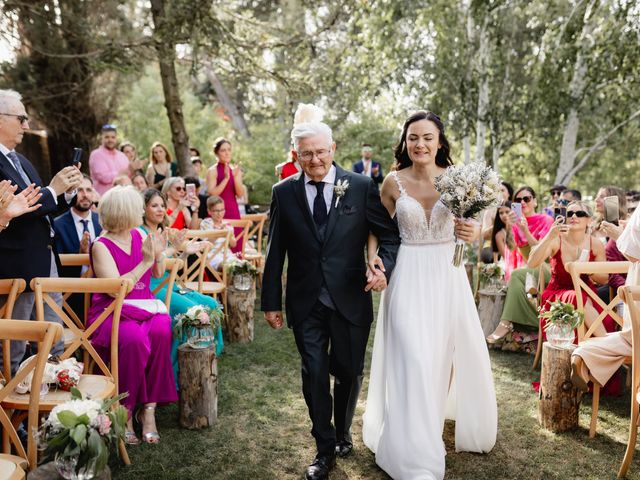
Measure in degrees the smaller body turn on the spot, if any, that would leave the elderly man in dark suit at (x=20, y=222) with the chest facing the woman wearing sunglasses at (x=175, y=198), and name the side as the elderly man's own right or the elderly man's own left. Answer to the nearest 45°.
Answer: approximately 45° to the elderly man's own left

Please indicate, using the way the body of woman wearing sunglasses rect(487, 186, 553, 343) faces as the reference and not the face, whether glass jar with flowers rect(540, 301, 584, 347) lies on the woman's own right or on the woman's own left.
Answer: on the woman's own left

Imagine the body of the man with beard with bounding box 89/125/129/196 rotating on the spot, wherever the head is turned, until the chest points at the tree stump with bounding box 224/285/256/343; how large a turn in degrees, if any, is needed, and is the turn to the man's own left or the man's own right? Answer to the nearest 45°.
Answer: approximately 45° to the man's own left

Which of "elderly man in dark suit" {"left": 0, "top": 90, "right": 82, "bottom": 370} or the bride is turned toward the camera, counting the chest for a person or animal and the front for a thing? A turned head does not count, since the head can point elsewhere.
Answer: the bride

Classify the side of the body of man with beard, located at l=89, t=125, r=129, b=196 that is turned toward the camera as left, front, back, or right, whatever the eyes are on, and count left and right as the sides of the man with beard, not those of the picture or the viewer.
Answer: front

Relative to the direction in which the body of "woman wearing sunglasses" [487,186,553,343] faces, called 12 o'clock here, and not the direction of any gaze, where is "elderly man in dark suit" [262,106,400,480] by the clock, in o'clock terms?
The elderly man in dark suit is roughly at 11 o'clock from the woman wearing sunglasses.

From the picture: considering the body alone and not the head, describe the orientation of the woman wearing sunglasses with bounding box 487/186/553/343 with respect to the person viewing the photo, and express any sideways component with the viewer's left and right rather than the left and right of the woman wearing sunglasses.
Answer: facing the viewer and to the left of the viewer

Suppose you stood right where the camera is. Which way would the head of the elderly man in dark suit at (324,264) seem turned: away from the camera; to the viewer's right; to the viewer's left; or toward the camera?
toward the camera

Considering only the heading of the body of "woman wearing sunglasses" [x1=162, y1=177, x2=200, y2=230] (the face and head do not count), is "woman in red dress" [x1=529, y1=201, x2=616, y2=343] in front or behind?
in front

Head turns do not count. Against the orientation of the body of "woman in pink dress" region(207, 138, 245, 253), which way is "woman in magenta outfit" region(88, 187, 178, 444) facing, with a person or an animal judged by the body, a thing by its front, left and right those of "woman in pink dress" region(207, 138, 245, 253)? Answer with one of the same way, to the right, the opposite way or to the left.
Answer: the same way

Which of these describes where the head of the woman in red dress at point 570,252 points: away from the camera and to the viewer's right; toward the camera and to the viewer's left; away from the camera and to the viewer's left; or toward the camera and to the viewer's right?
toward the camera and to the viewer's left

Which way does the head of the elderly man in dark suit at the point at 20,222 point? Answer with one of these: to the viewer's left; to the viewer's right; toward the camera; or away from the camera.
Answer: to the viewer's right

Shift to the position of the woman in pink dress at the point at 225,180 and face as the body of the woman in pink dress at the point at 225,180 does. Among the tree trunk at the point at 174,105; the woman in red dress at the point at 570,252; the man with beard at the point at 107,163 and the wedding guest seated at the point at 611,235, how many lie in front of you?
2

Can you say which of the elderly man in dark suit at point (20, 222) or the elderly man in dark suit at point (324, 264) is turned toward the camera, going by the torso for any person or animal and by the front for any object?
the elderly man in dark suit at point (324, 264)

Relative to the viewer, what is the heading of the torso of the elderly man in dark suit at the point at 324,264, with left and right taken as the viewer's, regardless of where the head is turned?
facing the viewer

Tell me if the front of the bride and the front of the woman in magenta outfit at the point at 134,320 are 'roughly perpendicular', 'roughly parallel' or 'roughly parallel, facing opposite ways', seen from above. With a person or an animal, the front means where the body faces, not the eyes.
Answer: roughly perpendicular
